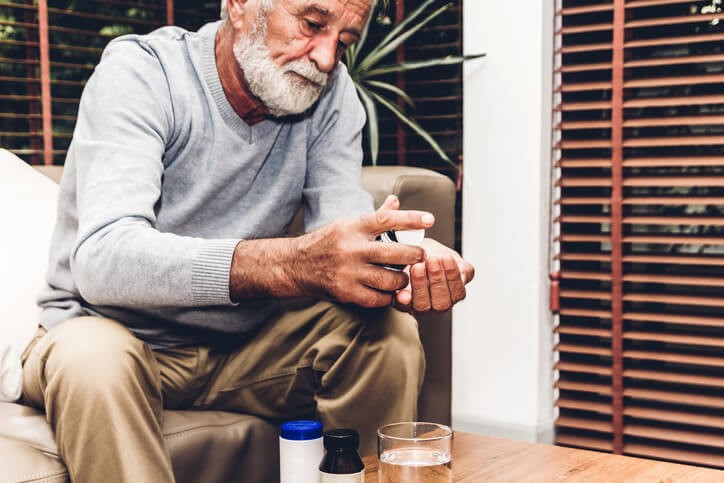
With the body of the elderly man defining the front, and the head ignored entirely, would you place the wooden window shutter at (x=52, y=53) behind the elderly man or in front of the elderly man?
behind

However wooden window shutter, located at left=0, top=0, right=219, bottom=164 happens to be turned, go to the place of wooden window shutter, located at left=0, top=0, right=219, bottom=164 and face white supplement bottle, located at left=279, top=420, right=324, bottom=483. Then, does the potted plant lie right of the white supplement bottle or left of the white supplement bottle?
left

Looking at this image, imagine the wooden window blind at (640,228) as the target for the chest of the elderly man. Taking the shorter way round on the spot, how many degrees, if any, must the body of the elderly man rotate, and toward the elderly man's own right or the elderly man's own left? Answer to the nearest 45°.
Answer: approximately 90° to the elderly man's own left

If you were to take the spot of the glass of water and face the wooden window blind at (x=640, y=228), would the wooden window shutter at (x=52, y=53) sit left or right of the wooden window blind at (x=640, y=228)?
left

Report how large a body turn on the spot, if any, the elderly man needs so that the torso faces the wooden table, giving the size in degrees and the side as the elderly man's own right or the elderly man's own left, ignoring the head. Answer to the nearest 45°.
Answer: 0° — they already face it

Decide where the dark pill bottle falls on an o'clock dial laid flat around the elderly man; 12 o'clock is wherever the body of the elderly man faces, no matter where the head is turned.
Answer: The dark pill bottle is roughly at 1 o'clock from the elderly man.

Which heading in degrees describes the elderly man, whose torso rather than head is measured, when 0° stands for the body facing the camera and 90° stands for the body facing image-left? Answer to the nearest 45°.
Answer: approximately 315°

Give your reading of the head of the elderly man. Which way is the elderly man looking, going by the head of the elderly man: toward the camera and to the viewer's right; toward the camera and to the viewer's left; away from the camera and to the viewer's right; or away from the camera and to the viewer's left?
toward the camera and to the viewer's right
